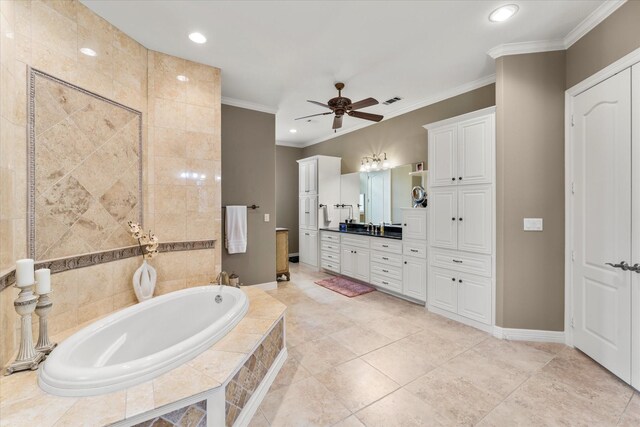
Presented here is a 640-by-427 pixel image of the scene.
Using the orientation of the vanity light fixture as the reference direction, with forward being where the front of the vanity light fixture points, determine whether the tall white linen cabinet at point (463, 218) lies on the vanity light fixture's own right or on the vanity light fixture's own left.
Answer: on the vanity light fixture's own left

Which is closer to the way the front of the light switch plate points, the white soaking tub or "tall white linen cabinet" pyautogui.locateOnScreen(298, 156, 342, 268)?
the white soaking tub

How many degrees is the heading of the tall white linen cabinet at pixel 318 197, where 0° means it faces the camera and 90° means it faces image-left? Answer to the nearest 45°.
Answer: approximately 45°

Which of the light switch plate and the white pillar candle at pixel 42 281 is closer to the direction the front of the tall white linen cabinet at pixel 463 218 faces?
the white pillar candle

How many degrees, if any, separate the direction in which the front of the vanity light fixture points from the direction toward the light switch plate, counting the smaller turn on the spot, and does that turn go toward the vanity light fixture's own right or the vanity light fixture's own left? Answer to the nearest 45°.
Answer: approximately 90° to the vanity light fixture's own left

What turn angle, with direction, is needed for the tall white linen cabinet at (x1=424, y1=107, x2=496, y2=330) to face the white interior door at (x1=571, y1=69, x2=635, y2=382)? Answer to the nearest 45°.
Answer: approximately 90° to its left

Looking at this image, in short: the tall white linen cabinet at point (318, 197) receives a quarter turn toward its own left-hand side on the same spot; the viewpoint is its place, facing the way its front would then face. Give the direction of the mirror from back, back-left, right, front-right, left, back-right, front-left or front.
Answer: front

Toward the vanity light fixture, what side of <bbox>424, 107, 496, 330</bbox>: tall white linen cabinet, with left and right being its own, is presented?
right

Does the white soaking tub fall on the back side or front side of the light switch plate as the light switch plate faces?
on the front side

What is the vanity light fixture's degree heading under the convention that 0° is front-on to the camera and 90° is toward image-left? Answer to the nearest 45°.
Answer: approximately 45°
